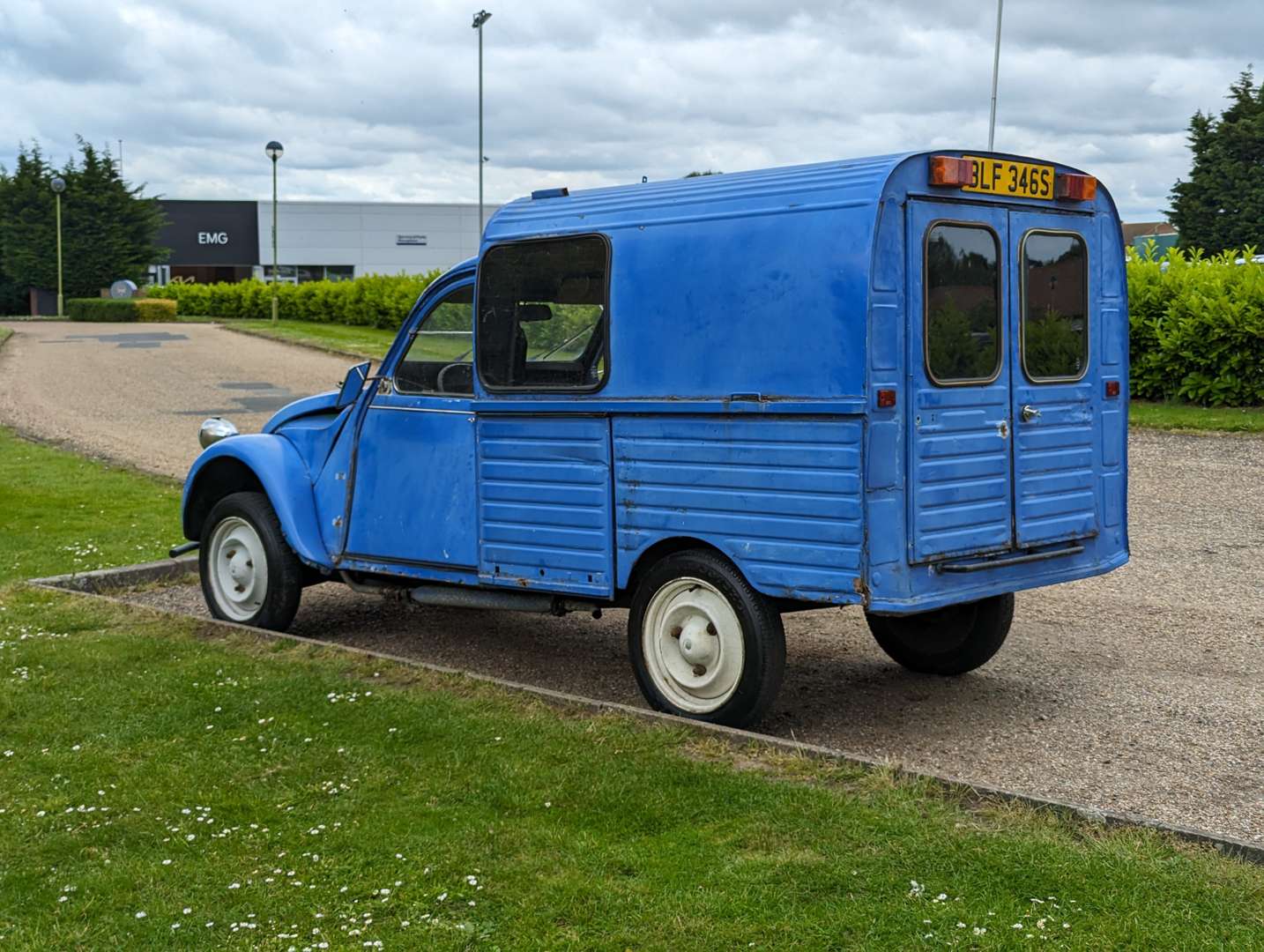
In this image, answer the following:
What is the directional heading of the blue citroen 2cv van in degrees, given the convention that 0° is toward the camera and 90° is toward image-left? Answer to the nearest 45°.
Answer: approximately 135°

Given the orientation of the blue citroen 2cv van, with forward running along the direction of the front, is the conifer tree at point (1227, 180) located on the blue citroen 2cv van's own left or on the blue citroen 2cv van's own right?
on the blue citroen 2cv van's own right

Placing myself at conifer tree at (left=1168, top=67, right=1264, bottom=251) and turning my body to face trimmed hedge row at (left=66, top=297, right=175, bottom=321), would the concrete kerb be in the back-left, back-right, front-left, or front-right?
front-left

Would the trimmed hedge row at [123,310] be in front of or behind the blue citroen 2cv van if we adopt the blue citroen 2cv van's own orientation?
in front

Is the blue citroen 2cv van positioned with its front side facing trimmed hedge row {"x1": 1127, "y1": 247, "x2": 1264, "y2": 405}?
no
